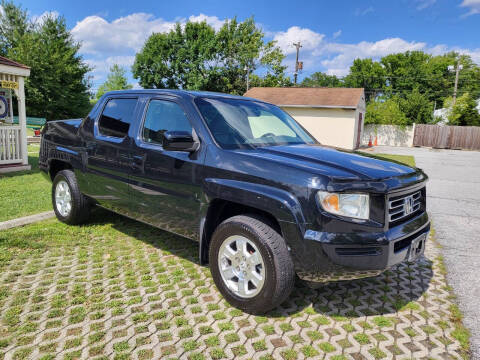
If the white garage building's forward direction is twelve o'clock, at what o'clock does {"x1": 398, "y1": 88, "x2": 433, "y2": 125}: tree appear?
The tree is roughly at 10 o'clock from the white garage building.

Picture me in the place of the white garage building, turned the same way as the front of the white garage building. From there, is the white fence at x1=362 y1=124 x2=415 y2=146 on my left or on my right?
on my left

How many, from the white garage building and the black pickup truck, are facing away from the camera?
0

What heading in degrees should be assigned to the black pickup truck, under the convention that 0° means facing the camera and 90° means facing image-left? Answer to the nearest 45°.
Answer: approximately 315°

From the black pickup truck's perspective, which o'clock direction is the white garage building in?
The white garage building is roughly at 8 o'clock from the black pickup truck.

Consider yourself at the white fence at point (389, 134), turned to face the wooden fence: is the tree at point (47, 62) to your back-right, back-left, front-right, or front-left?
back-right

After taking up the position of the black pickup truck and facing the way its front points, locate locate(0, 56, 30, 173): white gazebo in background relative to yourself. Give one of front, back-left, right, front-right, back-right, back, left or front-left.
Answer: back

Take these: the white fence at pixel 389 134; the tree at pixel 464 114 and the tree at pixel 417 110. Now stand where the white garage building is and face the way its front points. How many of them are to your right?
0

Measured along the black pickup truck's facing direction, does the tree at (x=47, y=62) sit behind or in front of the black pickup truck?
behind

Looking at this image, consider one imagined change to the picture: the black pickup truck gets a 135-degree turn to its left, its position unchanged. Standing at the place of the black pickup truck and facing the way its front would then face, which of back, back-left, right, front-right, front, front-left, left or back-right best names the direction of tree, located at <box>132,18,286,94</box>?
front

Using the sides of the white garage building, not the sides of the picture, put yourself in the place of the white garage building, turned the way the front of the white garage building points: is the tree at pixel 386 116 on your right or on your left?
on your left
